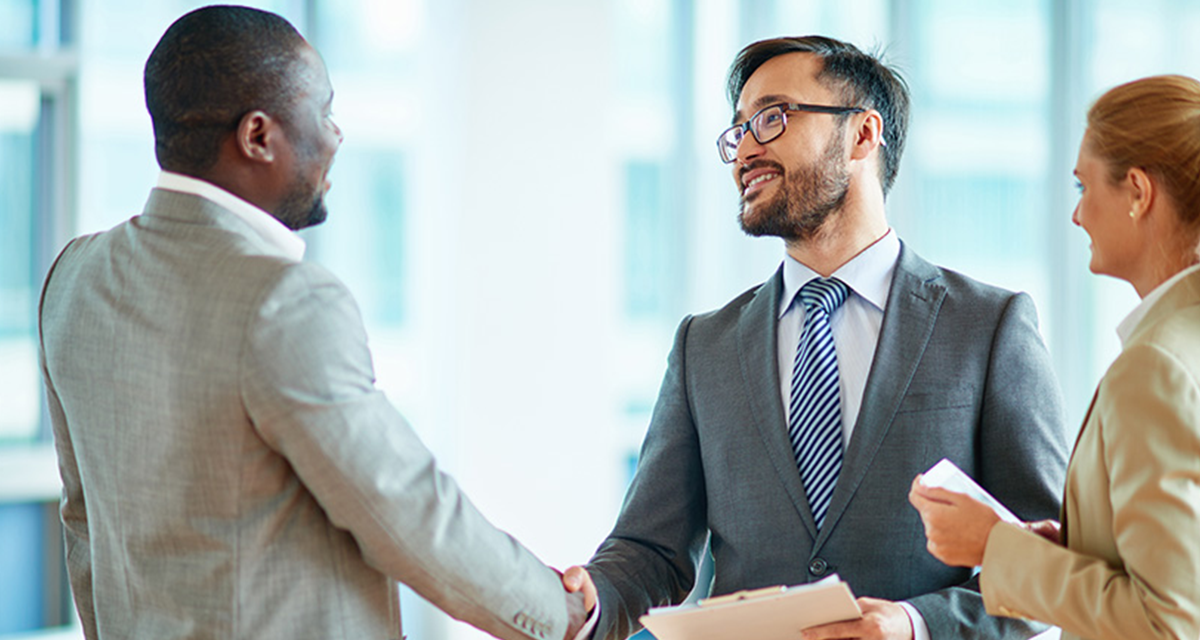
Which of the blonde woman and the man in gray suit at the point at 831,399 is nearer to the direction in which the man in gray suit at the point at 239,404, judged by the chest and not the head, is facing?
the man in gray suit

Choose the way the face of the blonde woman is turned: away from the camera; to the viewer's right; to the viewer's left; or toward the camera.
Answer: to the viewer's left

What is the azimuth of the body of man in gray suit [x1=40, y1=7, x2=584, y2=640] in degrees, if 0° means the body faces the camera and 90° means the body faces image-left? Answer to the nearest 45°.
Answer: approximately 225°

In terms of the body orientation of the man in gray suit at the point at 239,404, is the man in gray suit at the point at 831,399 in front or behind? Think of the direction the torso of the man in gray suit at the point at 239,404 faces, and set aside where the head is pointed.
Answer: in front

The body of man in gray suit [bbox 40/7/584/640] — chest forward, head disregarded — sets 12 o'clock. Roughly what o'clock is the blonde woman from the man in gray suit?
The blonde woman is roughly at 2 o'clock from the man in gray suit.
